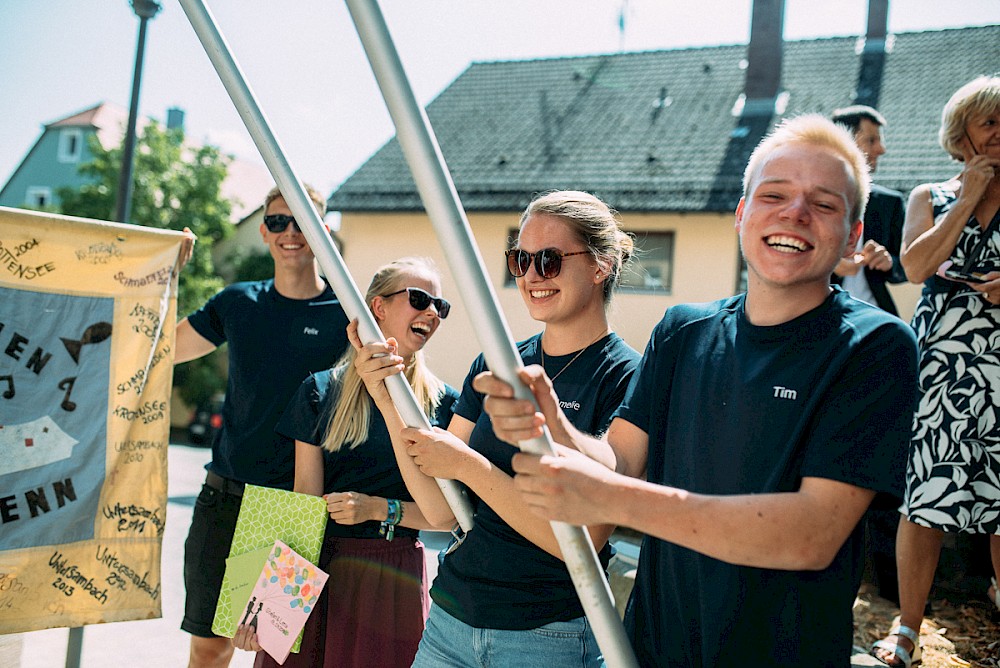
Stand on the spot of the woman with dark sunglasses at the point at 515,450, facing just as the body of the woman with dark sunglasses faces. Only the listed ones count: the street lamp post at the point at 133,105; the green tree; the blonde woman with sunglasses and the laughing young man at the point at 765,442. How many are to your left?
1

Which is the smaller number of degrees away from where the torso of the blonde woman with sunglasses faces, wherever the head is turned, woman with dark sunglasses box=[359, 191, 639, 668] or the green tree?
the woman with dark sunglasses

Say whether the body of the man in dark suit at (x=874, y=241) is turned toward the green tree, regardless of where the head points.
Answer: no

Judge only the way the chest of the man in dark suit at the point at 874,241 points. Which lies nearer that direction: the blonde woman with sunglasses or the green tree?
the blonde woman with sunglasses

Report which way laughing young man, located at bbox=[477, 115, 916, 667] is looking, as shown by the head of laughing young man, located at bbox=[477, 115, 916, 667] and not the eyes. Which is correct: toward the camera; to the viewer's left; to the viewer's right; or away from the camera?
toward the camera

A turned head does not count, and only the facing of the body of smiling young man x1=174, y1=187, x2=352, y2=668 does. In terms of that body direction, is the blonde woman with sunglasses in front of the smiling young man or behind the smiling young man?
in front

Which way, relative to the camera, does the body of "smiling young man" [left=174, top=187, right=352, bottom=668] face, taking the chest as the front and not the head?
toward the camera

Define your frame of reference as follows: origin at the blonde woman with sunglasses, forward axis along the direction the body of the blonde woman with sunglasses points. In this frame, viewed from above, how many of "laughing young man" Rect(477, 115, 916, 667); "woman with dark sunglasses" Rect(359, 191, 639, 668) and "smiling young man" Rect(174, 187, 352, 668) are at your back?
1

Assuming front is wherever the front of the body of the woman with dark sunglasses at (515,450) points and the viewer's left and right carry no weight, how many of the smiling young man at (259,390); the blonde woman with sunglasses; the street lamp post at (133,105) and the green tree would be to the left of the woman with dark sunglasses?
0

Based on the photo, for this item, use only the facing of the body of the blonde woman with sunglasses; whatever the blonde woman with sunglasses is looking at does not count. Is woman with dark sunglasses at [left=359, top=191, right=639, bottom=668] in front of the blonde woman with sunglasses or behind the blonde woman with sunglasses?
in front

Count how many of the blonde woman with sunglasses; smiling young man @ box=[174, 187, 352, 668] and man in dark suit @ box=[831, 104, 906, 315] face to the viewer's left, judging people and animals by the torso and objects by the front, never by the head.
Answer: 0

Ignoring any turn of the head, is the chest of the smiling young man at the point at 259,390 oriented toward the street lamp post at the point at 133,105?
no

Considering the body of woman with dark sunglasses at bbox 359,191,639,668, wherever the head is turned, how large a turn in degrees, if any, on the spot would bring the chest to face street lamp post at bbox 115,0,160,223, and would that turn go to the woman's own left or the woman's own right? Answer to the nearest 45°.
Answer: approximately 90° to the woman's own right

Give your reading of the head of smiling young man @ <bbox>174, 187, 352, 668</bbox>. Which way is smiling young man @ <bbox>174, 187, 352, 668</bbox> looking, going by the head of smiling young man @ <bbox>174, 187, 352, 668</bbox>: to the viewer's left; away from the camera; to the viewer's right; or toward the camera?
toward the camera

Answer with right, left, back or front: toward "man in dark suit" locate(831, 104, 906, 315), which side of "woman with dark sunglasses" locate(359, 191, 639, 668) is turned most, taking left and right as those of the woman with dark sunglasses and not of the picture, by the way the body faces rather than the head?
back

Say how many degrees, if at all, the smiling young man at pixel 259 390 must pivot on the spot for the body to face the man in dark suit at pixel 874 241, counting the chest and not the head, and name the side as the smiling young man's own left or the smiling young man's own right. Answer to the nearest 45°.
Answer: approximately 90° to the smiling young man's own left

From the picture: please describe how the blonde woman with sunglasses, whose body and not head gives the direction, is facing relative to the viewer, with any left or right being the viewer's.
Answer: facing the viewer and to the right of the viewer

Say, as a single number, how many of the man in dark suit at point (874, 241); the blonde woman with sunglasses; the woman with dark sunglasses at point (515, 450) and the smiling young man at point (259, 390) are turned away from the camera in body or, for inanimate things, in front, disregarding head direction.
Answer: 0
